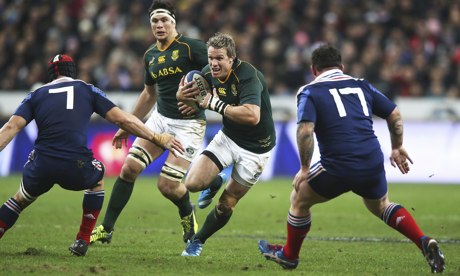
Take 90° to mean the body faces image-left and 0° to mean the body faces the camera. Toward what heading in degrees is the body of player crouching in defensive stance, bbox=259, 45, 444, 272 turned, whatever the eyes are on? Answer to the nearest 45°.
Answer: approximately 135°

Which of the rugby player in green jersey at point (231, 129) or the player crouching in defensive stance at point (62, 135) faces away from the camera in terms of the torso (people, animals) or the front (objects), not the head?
the player crouching in defensive stance

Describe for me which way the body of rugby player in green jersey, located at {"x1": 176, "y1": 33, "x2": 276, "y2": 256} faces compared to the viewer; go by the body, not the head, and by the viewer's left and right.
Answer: facing the viewer and to the left of the viewer

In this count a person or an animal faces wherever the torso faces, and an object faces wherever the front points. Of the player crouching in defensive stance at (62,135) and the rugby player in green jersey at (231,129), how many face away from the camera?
1

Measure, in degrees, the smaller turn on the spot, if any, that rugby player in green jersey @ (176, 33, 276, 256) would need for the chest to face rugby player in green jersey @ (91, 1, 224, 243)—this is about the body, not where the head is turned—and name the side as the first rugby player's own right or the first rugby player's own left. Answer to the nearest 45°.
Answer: approximately 90° to the first rugby player's own right

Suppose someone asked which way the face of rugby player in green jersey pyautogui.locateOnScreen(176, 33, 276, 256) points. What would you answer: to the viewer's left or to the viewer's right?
to the viewer's left

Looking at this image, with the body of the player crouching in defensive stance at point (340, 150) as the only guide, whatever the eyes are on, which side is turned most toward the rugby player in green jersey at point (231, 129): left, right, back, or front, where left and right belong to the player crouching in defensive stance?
front

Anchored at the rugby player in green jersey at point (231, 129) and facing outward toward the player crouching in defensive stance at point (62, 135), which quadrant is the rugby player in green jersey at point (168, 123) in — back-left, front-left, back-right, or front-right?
front-right

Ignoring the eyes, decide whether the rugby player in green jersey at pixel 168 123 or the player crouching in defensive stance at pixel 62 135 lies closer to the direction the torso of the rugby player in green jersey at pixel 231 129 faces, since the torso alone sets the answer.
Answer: the player crouching in defensive stance

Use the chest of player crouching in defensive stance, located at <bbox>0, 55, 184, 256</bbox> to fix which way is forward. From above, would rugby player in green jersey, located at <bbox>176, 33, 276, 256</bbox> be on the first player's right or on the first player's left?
on the first player's right

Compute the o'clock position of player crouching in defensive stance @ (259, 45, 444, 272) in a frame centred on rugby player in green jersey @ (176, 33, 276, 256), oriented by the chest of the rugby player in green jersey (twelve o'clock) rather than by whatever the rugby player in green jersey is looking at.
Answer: The player crouching in defensive stance is roughly at 9 o'clock from the rugby player in green jersey.

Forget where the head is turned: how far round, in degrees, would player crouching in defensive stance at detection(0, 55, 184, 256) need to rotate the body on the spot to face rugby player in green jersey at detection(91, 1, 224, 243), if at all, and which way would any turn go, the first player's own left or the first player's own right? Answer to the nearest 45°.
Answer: approximately 45° to the first player's own right

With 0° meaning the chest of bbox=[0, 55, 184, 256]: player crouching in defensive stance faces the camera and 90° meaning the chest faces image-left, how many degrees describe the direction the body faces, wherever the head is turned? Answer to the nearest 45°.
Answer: approximately 180°
